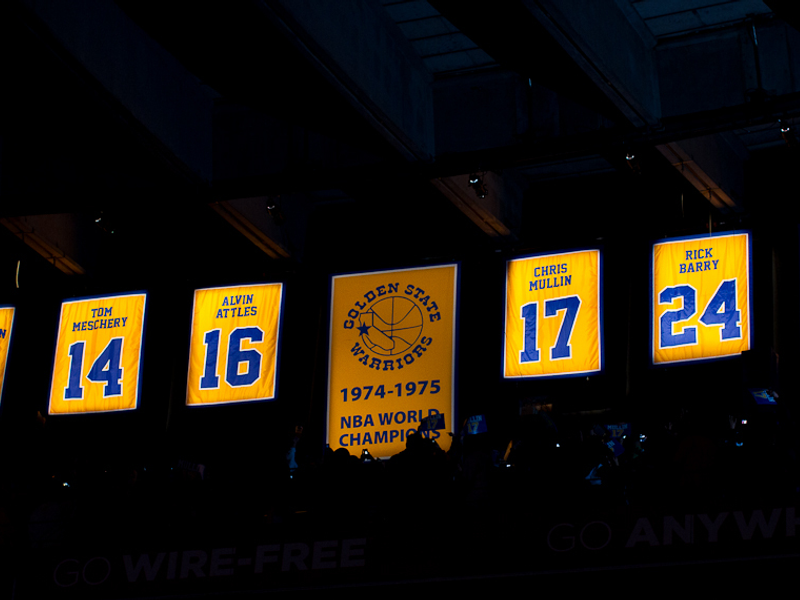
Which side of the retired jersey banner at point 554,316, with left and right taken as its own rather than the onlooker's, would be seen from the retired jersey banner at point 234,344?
right

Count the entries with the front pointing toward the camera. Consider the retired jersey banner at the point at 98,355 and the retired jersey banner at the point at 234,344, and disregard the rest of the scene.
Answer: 2

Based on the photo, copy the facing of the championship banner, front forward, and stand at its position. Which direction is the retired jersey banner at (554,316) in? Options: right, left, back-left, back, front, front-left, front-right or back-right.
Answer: left

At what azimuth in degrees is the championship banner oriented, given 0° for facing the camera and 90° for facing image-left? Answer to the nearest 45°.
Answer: approximately 0°

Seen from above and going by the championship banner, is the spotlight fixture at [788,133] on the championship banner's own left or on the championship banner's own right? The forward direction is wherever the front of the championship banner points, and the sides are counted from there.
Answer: on the championship banner's own left

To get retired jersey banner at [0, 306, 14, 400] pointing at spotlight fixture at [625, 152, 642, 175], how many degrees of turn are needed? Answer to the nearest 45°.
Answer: approximately 45° to its left

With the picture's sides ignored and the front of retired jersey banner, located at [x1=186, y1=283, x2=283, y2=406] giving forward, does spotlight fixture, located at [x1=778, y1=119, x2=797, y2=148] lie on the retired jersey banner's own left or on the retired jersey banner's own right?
on the retired jersey banner's own left

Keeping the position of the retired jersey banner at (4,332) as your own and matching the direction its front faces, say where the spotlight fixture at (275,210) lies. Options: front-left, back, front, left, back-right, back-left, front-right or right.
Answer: front-left
